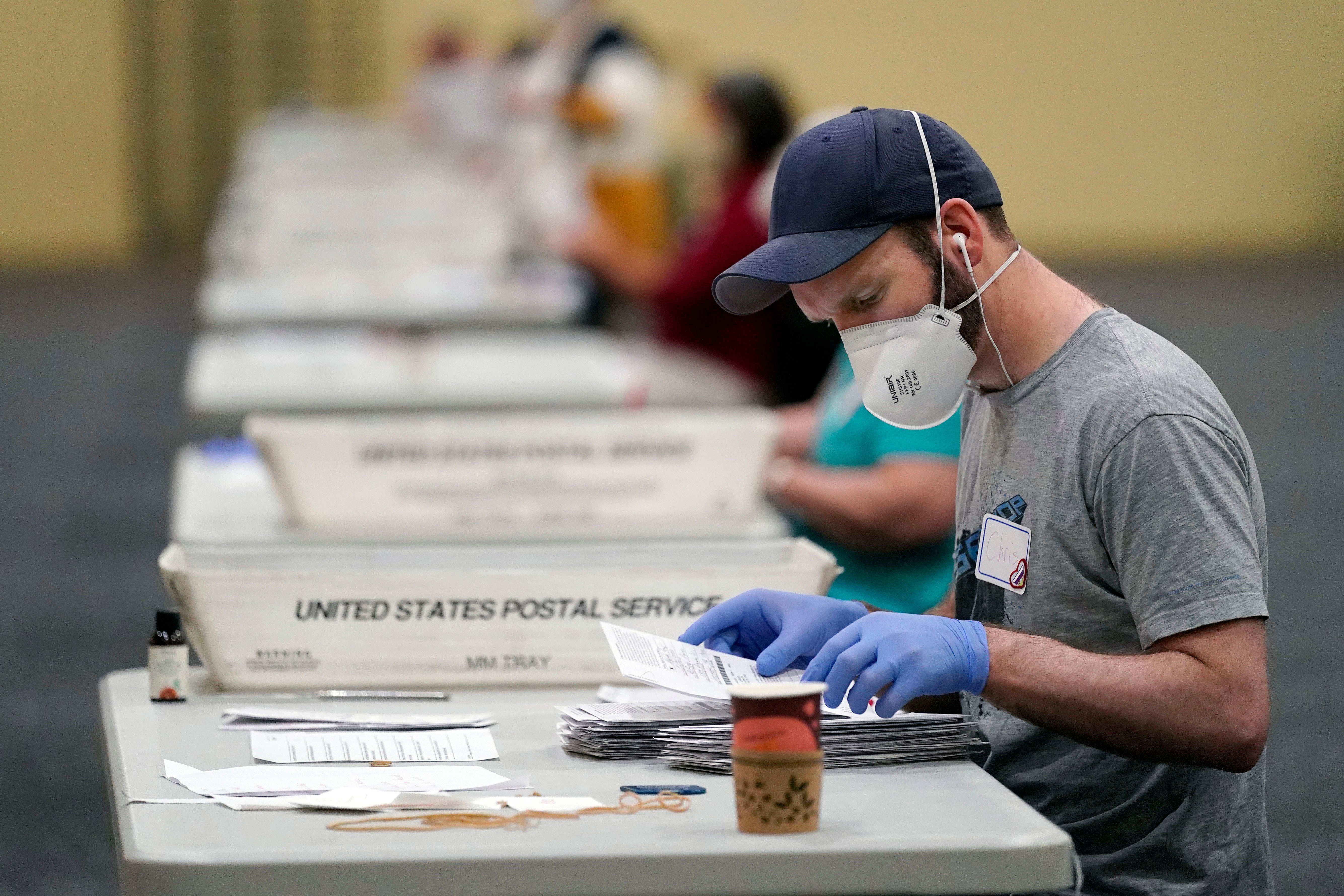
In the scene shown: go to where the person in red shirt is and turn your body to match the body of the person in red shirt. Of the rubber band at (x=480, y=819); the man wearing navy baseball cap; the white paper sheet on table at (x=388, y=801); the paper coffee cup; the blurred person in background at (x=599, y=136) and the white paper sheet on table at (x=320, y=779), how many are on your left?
5

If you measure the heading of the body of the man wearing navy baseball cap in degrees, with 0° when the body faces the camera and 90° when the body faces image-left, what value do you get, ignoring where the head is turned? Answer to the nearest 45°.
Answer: approximately 90°

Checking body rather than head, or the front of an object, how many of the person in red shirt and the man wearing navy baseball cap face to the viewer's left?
2

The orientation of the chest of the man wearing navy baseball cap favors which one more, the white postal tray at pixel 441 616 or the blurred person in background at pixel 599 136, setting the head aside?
the white postal tray

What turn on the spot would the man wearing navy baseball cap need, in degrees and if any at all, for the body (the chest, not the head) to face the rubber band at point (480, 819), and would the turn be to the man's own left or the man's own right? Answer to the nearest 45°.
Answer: approximately 45° to the man's own left

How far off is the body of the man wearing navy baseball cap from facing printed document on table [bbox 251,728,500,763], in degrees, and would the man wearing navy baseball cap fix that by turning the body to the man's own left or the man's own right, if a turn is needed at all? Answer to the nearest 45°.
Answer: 0° — they already face it

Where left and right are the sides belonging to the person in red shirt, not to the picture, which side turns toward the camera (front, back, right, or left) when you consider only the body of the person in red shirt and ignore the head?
left

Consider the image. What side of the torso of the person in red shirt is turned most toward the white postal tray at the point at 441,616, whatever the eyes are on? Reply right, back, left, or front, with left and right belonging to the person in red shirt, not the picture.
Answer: left

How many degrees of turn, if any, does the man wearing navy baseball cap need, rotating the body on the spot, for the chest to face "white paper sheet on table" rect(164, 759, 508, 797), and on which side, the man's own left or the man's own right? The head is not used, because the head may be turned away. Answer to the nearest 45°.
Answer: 0° — they already face it

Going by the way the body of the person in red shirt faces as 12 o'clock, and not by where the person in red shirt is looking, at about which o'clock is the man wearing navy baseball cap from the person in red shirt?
The man wearing navy baseball cap is roughly at 9 o'clock from the person in red shirt.
